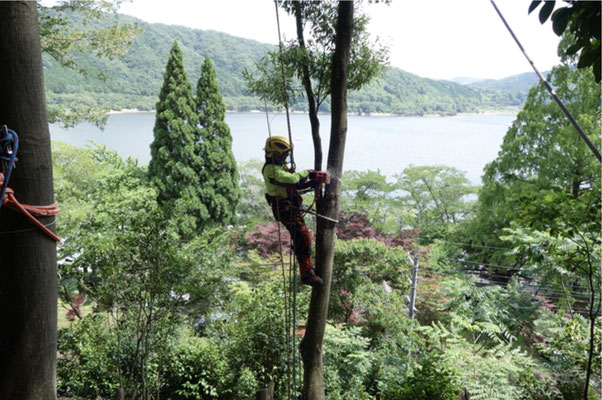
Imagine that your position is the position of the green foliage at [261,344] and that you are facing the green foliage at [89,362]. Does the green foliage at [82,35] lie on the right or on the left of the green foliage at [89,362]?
right

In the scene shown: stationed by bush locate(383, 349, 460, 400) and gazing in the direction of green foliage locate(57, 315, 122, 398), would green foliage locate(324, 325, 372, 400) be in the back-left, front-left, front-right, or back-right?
front-right

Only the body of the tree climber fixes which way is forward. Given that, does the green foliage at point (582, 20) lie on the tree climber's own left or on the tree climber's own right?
on the tree climber's own right

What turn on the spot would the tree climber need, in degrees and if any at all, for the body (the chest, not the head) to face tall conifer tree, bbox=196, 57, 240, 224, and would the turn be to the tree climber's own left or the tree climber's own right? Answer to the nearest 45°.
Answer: approximately 90° to the tree climber's own left

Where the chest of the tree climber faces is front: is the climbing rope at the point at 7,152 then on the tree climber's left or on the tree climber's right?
on the tree climber's right

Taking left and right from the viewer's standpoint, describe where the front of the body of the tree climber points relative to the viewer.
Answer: facing to the right of the viewer

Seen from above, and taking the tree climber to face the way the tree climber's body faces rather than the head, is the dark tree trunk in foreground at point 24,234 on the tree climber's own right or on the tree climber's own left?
on the tree climber's own right

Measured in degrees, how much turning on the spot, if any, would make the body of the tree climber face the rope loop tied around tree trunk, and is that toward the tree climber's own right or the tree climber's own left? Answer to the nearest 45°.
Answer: approximately 135° to the tree climber's own right
